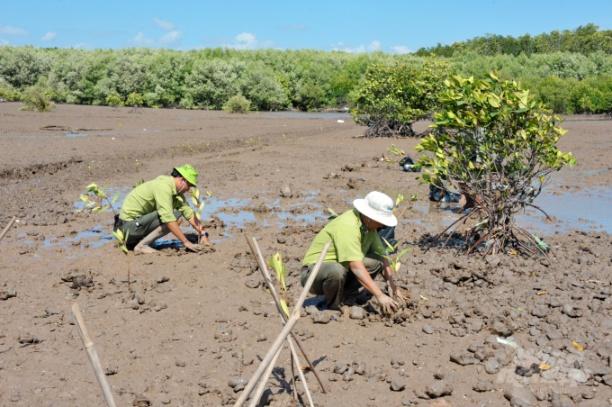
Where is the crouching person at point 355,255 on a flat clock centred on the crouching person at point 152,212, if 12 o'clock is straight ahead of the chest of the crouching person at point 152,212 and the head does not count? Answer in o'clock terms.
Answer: the crouching person at point 355,255 is roughly at 2 o'clock from the crouching person at point 152,212.

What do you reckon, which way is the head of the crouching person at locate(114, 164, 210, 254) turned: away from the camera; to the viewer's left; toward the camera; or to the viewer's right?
to the viewer's right

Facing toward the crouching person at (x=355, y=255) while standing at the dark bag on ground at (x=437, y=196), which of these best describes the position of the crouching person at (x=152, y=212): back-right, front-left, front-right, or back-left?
front-right

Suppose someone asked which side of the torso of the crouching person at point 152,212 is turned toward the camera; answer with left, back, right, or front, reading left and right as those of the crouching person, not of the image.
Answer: right

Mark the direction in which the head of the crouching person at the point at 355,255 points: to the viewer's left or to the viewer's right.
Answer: to the viewer's right

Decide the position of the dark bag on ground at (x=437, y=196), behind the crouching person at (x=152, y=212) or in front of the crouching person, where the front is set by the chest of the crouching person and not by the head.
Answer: in front
